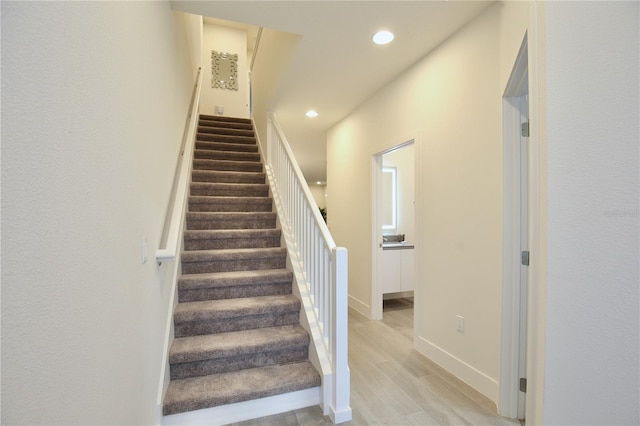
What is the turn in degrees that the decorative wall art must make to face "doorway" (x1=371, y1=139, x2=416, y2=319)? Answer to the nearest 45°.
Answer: approximately 45° to its left

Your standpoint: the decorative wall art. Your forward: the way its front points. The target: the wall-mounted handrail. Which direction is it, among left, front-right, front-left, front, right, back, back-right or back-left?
front

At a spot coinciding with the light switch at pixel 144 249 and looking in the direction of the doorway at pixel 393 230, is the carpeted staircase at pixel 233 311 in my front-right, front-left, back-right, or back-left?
front-left

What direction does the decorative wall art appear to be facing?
toward the camera

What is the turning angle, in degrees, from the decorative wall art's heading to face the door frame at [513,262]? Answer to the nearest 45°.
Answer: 0° — it already faces it

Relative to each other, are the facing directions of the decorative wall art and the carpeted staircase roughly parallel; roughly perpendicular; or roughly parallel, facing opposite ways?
roughly parallel

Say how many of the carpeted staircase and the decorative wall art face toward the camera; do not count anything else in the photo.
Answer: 2

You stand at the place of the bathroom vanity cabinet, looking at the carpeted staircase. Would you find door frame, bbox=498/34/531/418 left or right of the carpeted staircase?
left

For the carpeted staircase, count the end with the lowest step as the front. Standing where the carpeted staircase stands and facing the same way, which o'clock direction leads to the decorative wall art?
The decorative wall art is roughly at 6 o'clock from the carpeted staircase.

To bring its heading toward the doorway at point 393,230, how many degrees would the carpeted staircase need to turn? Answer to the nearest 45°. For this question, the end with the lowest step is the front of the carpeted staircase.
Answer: approximately 135° to its left

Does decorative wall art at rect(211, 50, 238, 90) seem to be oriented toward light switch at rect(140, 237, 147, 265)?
yes

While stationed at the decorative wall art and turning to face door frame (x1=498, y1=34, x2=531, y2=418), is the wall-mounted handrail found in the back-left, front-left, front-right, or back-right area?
front-right

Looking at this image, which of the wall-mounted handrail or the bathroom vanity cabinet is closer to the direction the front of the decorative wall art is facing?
the wall-mounted handrail

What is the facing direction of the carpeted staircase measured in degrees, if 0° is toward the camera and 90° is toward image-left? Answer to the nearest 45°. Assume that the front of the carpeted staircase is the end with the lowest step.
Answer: approximately 0°

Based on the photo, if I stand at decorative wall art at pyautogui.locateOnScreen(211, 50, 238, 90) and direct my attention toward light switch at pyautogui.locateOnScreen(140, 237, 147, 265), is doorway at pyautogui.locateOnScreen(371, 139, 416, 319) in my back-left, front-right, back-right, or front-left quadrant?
front-left
